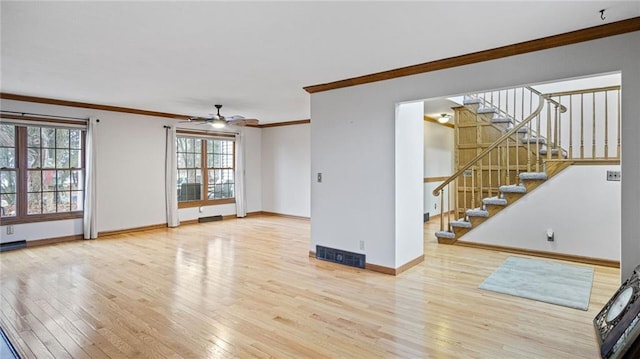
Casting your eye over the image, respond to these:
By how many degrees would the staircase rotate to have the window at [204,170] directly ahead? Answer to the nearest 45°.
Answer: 0° — it already faces it

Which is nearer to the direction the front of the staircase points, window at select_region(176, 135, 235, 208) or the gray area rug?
the window

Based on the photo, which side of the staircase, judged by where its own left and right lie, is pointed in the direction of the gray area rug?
left

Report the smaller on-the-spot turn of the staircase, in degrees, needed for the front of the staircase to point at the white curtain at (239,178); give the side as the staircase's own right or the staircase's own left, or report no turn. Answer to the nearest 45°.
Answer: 0° — it already faces it

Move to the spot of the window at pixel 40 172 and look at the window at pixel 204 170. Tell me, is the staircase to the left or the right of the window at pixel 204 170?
right

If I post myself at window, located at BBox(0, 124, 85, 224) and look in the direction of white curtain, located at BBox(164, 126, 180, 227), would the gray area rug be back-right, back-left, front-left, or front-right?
front-right

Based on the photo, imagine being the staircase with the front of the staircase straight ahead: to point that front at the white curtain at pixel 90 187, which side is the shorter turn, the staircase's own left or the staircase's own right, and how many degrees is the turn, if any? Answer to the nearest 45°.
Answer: approximately 45° to the staircase's own left

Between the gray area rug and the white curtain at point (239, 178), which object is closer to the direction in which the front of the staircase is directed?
the white curtain

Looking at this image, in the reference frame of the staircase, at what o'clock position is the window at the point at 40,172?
The window is roughly at 11 o'clock from the staircase.

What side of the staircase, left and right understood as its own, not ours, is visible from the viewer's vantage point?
left

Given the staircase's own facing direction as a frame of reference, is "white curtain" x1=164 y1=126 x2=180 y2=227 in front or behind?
in front
